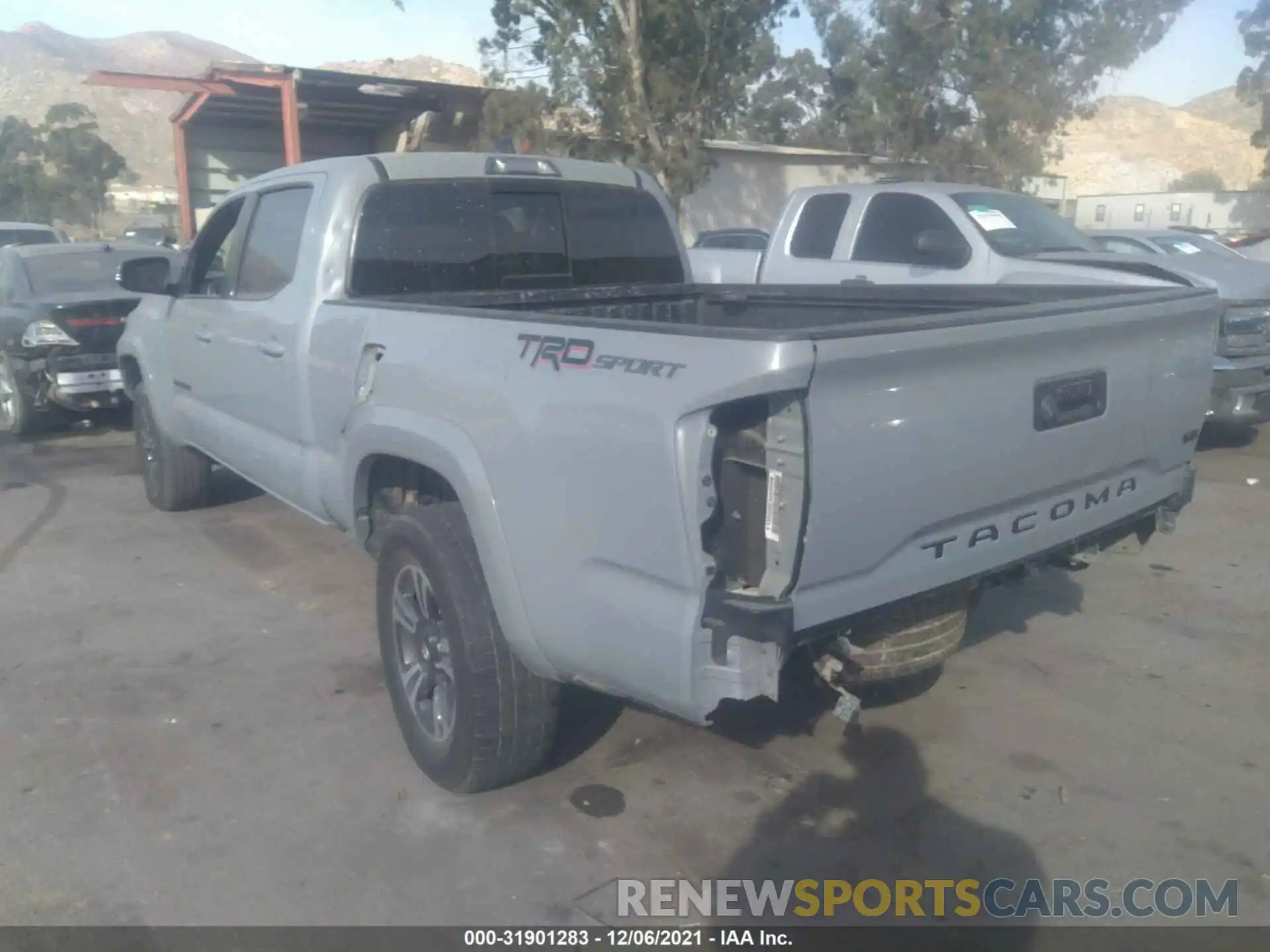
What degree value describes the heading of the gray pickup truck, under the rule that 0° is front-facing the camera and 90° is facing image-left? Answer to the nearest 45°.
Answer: approximately 135°

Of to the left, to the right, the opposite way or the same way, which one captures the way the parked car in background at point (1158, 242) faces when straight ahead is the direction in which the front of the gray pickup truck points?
the opposite way

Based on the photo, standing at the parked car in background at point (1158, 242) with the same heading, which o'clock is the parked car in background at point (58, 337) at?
the parked car in background at point (58, 337) is roughly at 3 o'clock from the parked car in background at point (1158, 242).

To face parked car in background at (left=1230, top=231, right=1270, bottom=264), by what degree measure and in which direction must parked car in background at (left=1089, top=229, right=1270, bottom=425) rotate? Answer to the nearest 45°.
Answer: approximately 135° to its left

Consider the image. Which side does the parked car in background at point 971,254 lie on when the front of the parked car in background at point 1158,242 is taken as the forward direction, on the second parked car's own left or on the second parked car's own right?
on the second parked car's own right

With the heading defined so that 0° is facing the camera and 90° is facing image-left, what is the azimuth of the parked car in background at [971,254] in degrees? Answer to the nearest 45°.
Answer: approximately 315°

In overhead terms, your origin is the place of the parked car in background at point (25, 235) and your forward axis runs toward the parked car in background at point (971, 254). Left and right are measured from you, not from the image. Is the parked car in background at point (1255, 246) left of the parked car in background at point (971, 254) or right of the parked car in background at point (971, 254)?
left

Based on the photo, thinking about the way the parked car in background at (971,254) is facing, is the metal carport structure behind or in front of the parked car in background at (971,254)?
behind
